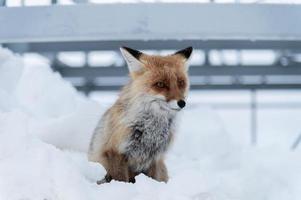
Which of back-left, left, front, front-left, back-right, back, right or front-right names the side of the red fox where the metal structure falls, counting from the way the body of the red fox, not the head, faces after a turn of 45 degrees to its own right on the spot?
back

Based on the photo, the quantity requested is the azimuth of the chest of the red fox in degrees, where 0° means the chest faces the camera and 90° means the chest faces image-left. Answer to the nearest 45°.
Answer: approximately 315°
